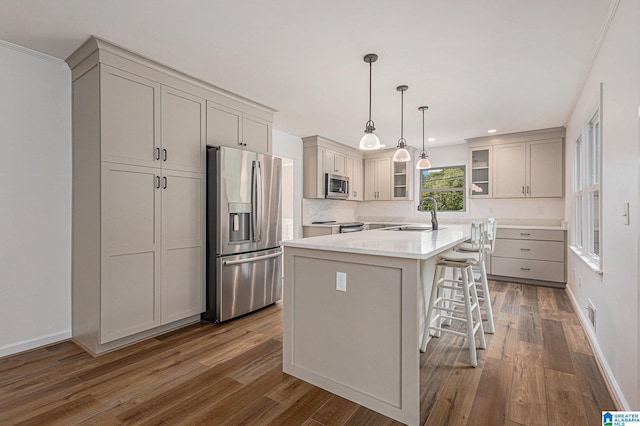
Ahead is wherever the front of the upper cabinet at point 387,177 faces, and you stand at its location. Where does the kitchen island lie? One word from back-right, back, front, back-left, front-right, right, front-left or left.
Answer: front-left

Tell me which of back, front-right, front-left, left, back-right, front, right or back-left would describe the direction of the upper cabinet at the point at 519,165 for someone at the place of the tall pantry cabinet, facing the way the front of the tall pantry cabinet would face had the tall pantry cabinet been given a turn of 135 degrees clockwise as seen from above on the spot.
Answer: back

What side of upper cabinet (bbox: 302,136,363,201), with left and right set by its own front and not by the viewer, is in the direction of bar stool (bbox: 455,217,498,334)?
front

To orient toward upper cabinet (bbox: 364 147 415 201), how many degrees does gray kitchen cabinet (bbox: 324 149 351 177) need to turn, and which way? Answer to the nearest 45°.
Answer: approximately 90° to its left

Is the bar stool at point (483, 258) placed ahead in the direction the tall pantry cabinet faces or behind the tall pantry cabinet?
ahead

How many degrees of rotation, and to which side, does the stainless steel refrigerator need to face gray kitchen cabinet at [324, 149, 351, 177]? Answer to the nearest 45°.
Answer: approximately 90° to its left

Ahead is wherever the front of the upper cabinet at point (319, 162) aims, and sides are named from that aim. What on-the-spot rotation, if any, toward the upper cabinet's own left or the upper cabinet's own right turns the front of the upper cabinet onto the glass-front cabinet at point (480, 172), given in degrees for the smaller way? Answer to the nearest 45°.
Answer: approximately 45° to the upper cabinet's own left

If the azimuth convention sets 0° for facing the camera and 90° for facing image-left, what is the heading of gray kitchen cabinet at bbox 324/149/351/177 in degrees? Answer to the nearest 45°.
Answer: approximately 315°

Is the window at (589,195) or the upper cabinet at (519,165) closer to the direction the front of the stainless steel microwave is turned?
the window

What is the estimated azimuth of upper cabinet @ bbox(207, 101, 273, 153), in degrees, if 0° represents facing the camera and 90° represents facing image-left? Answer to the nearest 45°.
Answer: approximately 315°

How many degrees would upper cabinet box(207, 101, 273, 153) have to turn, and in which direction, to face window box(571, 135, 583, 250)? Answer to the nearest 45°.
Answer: approximately 45° to its left

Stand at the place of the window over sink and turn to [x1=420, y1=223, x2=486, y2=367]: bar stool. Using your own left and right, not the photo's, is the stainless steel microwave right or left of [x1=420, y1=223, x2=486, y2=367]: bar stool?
right
